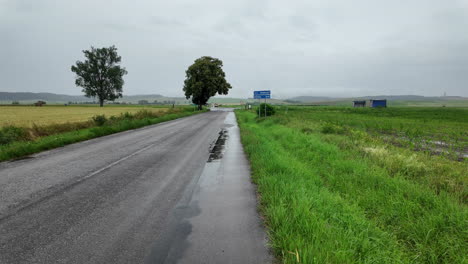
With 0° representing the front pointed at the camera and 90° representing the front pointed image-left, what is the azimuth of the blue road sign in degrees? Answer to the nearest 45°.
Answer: approximately 0°
